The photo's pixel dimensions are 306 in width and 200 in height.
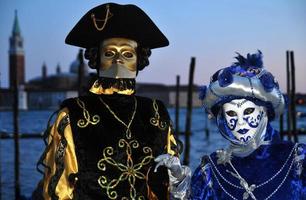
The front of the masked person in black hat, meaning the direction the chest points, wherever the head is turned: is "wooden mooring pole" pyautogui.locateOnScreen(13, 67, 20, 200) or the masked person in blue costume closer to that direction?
the masked person in blue costume

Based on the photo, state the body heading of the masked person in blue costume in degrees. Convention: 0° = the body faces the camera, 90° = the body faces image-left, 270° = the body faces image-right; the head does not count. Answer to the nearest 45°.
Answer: approximately 0°

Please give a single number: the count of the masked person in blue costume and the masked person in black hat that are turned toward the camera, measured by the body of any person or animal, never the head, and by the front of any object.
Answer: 2

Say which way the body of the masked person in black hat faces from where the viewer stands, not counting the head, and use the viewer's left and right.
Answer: facing the viewer

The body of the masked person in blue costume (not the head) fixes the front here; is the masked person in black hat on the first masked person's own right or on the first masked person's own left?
on the first masked person's own right

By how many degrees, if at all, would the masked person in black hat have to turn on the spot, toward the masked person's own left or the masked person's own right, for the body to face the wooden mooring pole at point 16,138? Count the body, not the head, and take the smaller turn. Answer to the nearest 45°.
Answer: approximately 180°

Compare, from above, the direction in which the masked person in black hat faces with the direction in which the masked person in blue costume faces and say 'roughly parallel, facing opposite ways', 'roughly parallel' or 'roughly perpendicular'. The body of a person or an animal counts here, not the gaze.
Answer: roughly parallel

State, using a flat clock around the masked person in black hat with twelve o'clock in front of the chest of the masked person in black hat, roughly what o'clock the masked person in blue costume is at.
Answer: The masked person in blue costume is roughly at 10 o'clock from the masked person in black hat.

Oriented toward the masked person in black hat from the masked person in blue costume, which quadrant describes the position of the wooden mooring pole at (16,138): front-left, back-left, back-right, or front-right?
front-right

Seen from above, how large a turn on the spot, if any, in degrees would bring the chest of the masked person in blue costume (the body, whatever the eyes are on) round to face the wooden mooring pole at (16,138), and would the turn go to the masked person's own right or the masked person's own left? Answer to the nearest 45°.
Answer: approximately 135° to the masked person's own right
